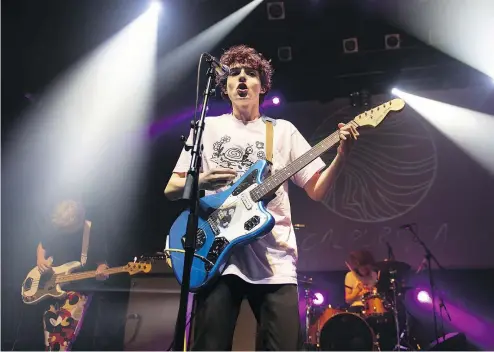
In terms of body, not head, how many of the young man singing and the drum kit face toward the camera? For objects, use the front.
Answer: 2

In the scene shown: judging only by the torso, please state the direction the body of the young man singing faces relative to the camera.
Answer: toward the camera

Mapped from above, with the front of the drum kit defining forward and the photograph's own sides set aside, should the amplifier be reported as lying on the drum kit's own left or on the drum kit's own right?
on the drum kit's own right

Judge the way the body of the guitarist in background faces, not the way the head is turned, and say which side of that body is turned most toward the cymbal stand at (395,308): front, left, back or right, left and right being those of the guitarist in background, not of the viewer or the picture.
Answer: left

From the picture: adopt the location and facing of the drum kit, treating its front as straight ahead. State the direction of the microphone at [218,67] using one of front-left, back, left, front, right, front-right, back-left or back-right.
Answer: front

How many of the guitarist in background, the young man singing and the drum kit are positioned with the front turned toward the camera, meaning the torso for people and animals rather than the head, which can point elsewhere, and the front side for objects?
3

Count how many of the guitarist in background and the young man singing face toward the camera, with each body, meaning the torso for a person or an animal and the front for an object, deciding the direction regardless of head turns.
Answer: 2

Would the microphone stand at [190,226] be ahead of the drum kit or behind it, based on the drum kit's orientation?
ahead

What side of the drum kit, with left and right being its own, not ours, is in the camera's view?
front

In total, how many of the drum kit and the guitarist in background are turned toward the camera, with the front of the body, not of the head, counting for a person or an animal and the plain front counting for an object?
2

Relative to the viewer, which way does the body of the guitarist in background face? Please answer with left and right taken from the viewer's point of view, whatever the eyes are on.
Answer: facing the viewer

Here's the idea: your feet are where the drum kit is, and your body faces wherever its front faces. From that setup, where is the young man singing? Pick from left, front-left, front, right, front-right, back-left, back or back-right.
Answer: front
